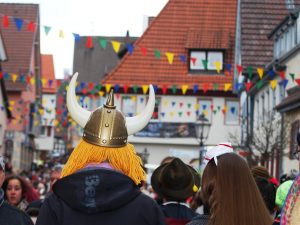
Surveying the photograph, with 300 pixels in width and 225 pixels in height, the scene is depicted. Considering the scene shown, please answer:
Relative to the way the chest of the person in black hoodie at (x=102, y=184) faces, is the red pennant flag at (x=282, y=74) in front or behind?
in front

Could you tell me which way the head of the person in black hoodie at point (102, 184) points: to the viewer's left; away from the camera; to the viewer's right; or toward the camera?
away from the camera

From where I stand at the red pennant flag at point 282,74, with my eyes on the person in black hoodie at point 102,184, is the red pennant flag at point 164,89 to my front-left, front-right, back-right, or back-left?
back-right

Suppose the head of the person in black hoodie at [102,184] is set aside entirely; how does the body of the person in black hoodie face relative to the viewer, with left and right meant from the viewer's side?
facing away from the viewer

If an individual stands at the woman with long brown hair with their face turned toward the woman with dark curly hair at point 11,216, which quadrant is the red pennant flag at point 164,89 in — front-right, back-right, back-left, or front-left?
front-right

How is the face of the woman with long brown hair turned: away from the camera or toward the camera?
away from the camera

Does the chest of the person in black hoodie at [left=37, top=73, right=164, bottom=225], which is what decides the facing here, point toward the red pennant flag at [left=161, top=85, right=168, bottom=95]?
yes

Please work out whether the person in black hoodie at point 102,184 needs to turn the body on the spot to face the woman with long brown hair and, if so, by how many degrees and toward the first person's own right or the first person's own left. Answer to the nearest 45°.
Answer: approximately 90° to the first person's own right

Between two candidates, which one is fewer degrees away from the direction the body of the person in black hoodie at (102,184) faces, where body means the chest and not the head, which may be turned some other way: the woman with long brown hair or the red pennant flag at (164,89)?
the red pennant flag

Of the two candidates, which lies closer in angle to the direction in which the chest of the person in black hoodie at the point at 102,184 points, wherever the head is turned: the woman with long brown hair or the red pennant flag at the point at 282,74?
the red pennant flag
